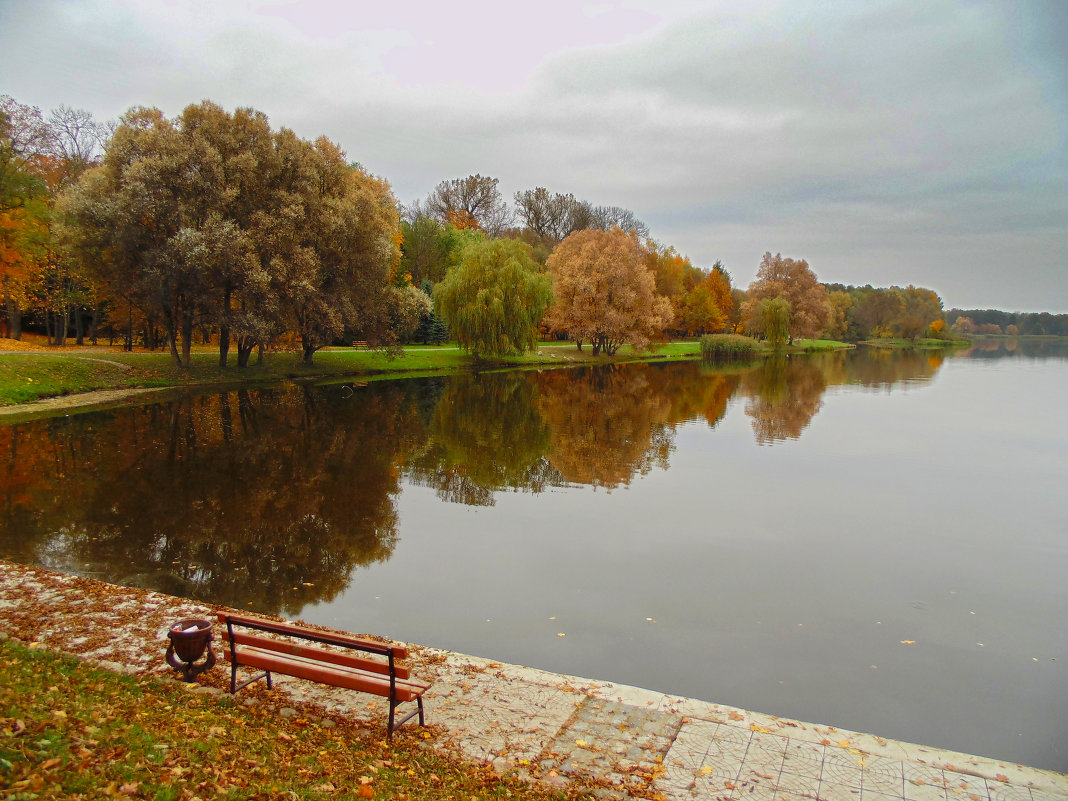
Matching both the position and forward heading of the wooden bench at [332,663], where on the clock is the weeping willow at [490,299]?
The weeping willow is roughly at 11 o'clock from the wooden bench.

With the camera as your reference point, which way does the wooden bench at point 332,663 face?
facing away from the viewer and to the right of the viewer

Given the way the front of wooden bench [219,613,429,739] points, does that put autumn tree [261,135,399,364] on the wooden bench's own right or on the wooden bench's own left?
on the wooden bench's own left
